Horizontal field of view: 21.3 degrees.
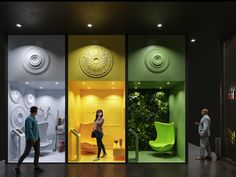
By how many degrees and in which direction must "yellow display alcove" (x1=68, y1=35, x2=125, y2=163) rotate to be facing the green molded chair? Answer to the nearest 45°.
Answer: approximately 135° to its left

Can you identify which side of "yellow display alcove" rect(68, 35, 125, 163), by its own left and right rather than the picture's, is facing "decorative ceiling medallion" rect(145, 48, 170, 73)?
left

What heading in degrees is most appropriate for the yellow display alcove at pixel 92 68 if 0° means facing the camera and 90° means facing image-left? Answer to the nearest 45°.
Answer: approximately 0°

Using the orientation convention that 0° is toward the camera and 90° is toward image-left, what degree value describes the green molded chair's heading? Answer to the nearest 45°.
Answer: approximately 45°
